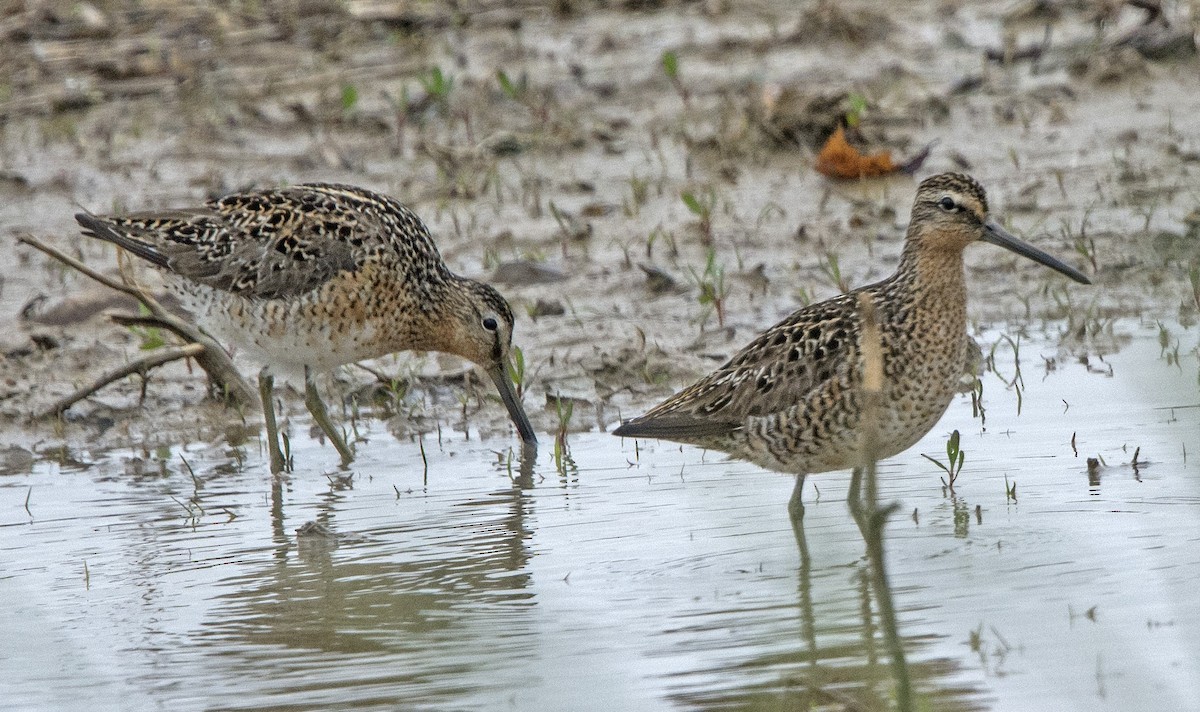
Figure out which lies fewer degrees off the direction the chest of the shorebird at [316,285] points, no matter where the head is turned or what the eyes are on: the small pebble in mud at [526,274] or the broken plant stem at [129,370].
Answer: the small pebble in mud

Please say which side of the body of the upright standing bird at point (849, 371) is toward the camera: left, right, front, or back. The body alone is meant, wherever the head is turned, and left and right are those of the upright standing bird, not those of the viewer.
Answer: right

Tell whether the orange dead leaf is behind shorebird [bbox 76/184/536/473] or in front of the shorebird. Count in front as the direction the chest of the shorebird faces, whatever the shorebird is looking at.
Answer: in front

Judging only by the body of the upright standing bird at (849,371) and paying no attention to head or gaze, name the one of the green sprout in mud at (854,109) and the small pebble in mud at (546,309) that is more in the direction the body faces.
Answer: the green sprout in mud

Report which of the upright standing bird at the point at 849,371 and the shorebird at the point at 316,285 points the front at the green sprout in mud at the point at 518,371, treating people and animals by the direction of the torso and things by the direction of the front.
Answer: the shorebird

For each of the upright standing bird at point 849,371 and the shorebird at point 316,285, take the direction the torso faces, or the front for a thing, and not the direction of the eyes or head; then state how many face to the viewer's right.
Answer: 2

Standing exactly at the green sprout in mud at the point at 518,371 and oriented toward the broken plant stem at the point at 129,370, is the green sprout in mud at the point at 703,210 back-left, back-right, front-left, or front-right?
back-right

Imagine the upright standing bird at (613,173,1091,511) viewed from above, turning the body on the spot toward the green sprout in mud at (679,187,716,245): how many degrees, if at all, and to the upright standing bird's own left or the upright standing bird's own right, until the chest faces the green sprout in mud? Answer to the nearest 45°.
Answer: approximately 90° to the upright standing bird's own left

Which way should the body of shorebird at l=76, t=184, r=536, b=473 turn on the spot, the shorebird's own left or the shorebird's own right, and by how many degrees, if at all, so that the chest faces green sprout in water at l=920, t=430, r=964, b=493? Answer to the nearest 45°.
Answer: approximately 45° to the shorebird's own right

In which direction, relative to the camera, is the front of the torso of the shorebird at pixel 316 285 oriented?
to the viewer's right

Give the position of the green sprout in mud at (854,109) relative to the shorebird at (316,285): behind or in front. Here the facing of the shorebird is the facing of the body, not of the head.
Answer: in front
